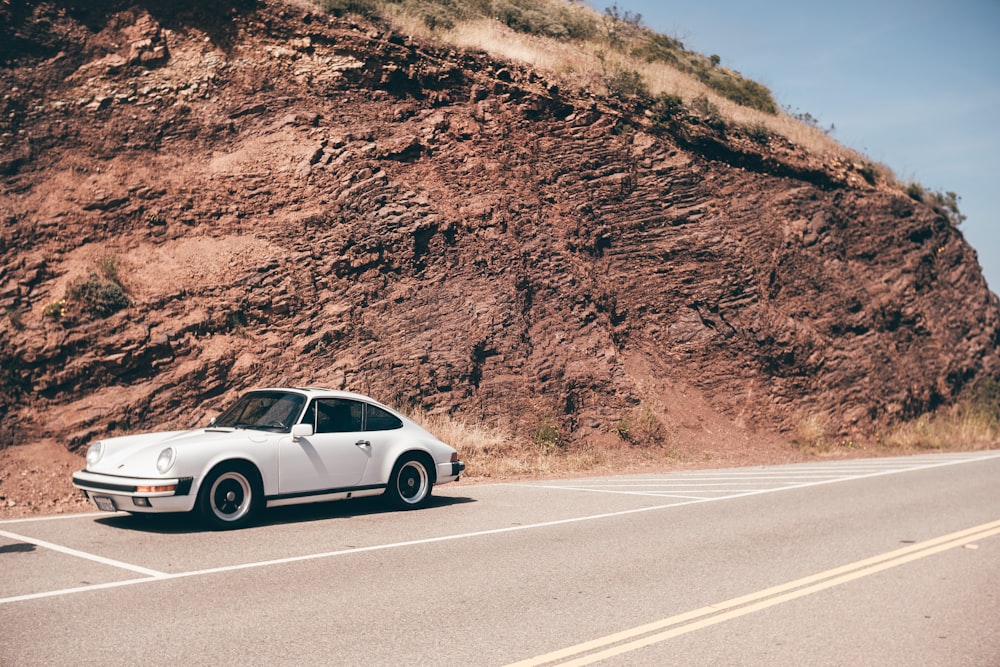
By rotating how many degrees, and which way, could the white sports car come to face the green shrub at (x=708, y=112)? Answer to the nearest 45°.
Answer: approximately 180°

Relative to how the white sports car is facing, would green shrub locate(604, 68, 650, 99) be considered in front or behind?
behind

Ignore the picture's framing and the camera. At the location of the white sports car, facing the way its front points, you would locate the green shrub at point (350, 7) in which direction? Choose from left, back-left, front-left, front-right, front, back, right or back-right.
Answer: back-right

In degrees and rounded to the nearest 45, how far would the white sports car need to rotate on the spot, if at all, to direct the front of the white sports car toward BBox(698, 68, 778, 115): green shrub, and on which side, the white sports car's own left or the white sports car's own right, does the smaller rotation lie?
approximately 180°

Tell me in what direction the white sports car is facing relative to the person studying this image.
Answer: facing the viewer and to the left of the viewer

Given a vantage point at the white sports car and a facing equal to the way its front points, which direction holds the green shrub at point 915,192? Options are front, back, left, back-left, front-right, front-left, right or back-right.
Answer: back

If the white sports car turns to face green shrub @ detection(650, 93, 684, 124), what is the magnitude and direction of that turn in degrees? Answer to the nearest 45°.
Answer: approximately 180°
